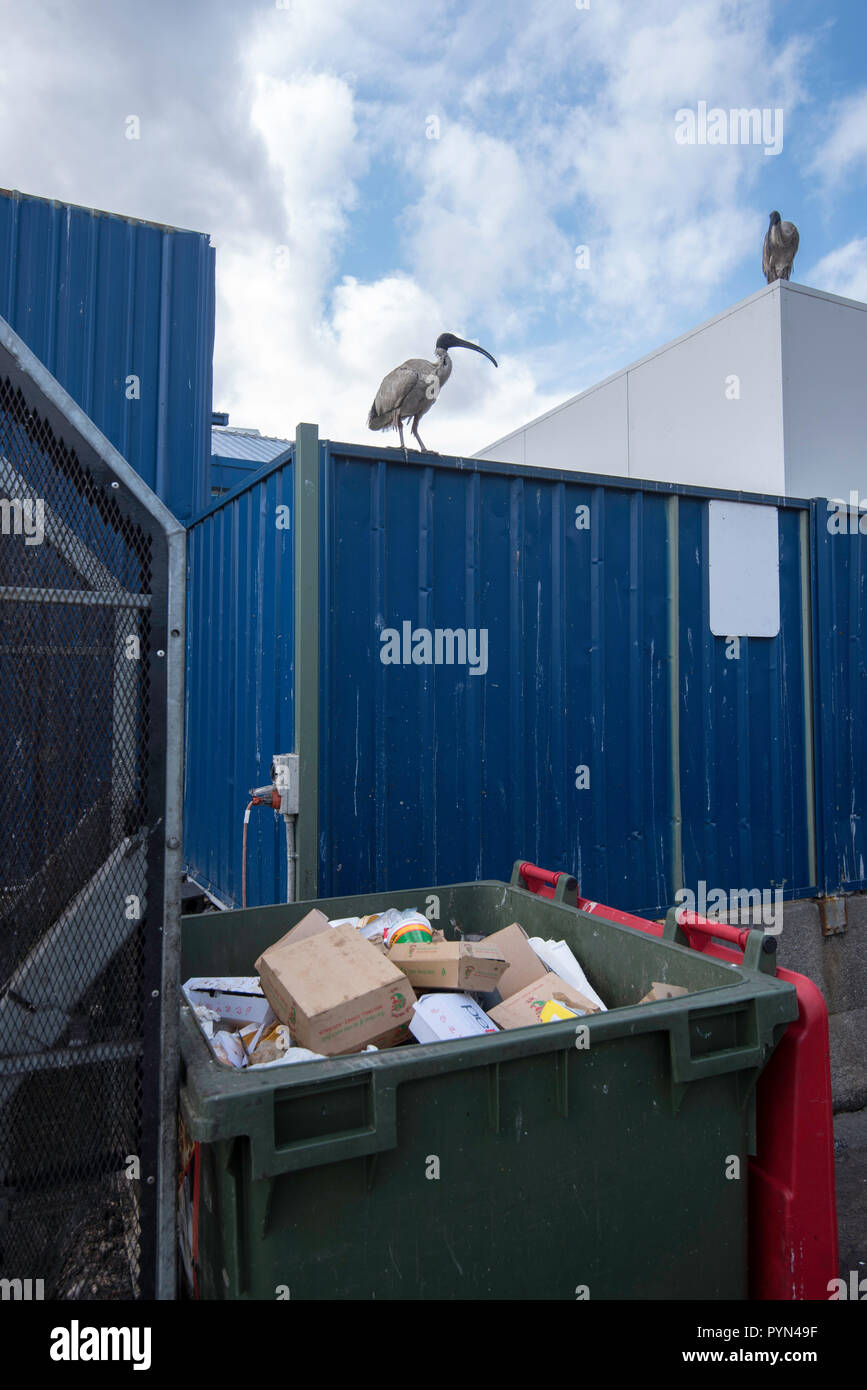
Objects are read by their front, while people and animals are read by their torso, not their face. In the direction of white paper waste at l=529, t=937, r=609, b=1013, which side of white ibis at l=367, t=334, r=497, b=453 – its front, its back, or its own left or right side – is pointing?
right

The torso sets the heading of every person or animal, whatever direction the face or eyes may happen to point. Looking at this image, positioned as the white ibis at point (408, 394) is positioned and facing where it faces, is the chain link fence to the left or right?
on its right

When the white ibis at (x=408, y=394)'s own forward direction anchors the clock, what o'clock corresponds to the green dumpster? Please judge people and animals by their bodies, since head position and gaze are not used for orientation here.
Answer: The green dumpster is roughly at 3 o'clock from the white ibis.

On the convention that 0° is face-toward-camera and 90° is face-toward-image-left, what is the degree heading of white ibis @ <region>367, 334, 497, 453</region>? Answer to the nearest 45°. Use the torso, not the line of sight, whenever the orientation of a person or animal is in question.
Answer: approximately 270°

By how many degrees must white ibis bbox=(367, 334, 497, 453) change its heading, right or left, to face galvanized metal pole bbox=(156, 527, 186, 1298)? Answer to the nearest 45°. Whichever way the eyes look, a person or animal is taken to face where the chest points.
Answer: approximately 90° to its right

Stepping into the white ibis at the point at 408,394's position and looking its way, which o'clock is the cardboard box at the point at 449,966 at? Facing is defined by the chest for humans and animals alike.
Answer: The cardboard box is roughly at 3 o'clock from the white ibis.
